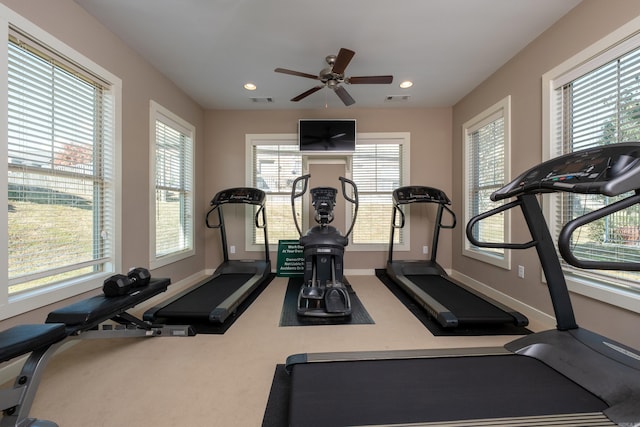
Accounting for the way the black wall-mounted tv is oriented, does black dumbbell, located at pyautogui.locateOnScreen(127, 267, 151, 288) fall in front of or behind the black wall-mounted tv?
in front

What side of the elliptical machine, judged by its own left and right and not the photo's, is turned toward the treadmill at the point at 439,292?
right

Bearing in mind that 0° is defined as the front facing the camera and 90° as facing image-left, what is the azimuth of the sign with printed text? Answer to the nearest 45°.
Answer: approximately 0°

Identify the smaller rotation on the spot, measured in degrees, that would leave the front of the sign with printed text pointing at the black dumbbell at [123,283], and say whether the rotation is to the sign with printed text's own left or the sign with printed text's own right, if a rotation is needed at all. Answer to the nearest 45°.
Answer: approximately 45° to the sign with printed text's own right

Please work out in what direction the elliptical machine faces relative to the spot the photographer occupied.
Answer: facing away from the viewer
